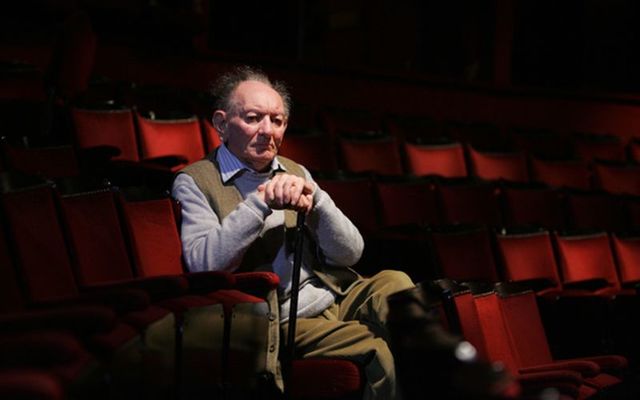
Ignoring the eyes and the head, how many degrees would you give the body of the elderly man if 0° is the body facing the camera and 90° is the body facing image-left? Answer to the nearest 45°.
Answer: approximately 315°
